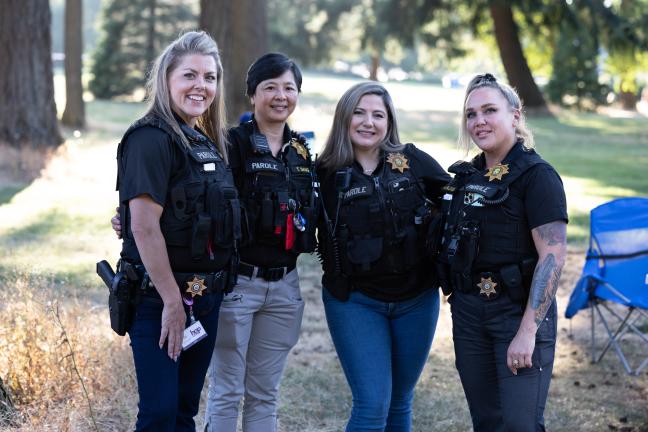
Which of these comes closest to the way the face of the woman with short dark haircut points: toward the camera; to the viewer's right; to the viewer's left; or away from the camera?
toward the camera

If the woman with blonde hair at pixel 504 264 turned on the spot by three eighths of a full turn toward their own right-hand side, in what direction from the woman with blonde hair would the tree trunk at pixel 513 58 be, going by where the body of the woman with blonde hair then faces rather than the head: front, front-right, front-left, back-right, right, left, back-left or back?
front

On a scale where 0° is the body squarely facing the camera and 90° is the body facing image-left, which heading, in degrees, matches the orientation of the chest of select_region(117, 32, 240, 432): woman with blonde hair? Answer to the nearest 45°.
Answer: approximately 315°

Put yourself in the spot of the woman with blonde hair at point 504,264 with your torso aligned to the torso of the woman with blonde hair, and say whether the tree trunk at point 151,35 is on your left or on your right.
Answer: on your right

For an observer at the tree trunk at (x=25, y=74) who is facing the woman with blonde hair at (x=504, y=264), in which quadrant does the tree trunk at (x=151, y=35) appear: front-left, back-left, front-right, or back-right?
back-left

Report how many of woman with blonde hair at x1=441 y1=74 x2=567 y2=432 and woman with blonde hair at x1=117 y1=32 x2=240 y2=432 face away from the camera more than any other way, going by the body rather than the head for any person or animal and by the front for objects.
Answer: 0

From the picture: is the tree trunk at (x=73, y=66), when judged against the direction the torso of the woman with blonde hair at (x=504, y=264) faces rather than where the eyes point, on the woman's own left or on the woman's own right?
on the woman's own right

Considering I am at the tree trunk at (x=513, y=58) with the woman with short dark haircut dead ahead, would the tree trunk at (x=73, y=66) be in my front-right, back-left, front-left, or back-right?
front-right

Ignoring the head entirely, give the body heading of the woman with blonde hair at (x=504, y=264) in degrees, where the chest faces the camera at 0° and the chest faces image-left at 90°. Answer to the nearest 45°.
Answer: approximately 45°

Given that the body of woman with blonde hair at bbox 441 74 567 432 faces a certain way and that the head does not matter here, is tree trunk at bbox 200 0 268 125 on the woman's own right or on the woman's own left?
on the woman's own right

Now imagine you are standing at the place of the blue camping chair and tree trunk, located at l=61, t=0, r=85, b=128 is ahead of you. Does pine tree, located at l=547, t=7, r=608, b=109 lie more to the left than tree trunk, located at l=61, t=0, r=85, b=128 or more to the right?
right

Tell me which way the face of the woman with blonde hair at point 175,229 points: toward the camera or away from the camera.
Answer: toward the camera

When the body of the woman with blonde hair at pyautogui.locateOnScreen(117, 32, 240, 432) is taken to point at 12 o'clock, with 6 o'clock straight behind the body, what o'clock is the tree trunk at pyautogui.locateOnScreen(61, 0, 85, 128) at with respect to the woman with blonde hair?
The tree trunk is roughly at 7 o'clock from the woman with blonde hair.
